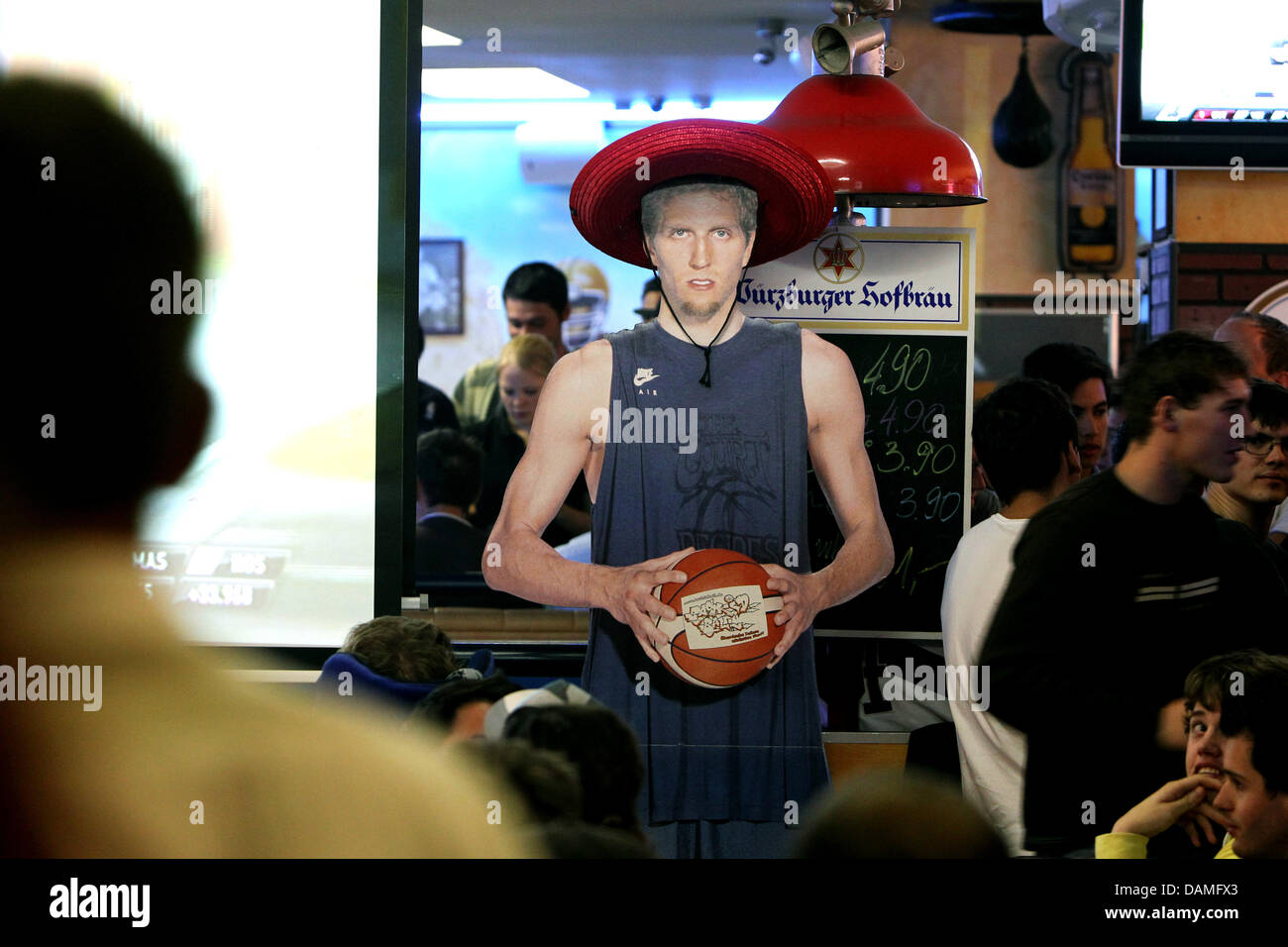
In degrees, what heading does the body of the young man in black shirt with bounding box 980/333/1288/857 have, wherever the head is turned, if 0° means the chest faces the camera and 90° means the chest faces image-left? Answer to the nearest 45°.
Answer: approximately 315°

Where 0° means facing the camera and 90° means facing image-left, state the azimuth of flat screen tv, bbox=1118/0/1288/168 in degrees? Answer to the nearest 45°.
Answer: approximately 0°

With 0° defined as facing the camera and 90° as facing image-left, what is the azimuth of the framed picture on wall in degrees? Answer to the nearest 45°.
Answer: approximately 0°

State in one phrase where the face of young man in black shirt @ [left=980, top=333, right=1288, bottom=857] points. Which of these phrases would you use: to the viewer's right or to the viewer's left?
to the viewer's right

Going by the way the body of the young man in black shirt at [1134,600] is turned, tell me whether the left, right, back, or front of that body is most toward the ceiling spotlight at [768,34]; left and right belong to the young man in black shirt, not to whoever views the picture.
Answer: back
